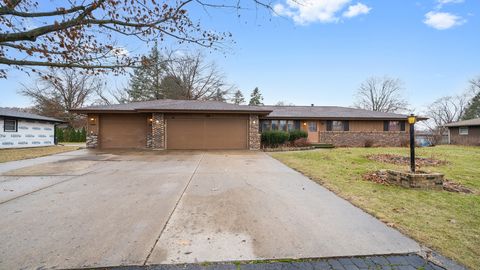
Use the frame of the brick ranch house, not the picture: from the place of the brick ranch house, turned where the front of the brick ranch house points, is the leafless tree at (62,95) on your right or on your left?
on your right

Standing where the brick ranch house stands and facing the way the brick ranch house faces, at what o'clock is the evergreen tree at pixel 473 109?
The evergreen tree is roughly at 8 o'clock from the brick ranch house.

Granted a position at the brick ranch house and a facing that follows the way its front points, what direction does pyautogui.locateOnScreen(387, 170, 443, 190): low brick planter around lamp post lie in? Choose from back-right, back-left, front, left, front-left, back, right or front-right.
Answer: front-left

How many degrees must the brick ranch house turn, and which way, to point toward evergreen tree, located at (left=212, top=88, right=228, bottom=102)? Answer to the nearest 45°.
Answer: approximately 180°

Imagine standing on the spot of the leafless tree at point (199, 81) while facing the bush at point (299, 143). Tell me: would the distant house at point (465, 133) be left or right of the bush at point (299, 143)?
left

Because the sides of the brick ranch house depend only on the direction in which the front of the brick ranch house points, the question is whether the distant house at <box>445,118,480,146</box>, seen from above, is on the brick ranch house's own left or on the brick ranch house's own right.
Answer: on the brick ranch house's own left

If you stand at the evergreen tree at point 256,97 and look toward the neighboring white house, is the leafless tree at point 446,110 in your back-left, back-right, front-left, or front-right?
back-left

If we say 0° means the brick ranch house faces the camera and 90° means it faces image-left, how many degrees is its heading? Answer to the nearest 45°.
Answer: approximately 0°

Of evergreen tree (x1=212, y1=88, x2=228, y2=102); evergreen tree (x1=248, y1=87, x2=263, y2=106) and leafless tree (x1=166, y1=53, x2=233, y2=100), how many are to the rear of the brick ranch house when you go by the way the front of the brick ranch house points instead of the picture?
3

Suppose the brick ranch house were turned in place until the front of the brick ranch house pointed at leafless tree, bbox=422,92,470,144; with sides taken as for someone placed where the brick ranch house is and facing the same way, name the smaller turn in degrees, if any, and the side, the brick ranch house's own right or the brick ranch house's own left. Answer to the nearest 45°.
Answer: approximately 135° to the brick ranch house's own left

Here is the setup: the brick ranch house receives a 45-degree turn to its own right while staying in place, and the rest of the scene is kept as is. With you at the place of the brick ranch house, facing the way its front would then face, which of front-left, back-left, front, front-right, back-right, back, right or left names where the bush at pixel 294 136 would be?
back-left
